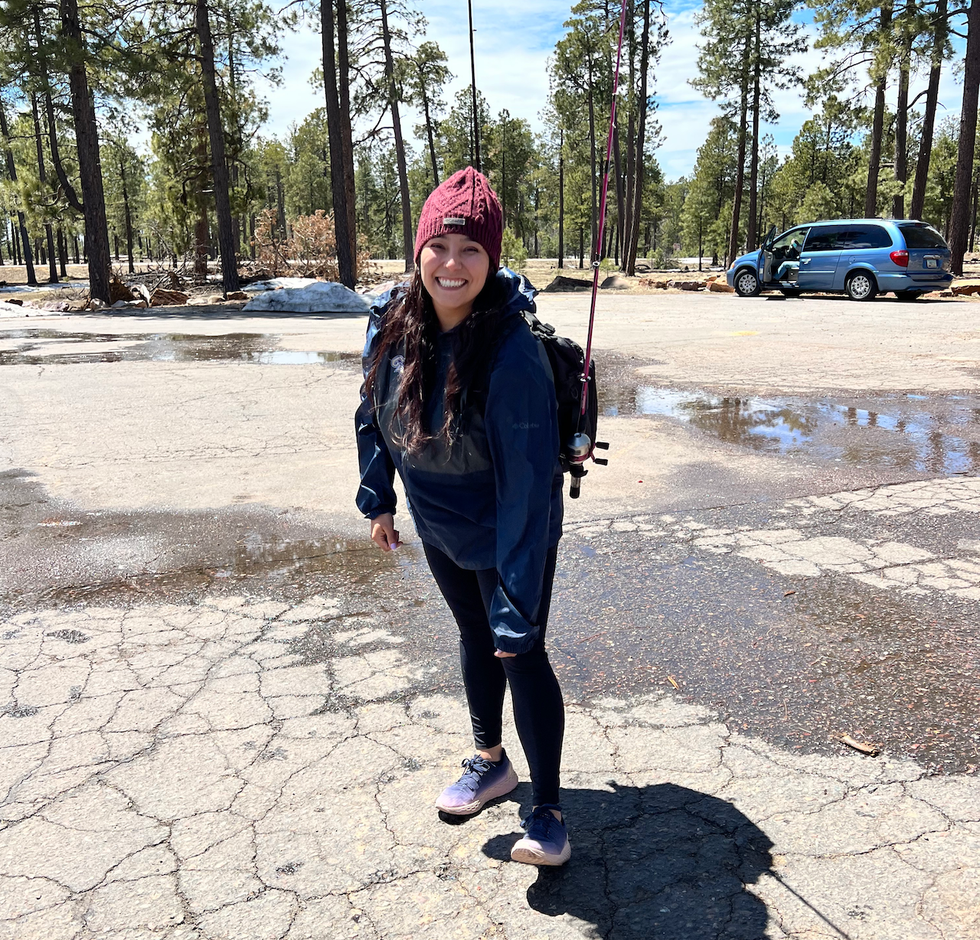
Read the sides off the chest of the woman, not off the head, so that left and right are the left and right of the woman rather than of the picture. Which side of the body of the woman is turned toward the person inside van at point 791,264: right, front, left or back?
back

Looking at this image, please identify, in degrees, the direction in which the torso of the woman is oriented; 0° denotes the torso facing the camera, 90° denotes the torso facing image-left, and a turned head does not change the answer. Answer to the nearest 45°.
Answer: approximately 45°

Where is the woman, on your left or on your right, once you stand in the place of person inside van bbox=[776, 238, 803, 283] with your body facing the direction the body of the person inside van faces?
on your left

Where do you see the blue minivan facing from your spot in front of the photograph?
facing away from the viewer and to the left of the viewer

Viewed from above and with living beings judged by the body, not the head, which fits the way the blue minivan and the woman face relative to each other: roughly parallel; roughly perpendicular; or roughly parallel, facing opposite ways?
roughly perpendicular

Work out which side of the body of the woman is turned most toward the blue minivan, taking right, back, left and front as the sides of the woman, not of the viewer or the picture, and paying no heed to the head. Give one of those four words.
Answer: back

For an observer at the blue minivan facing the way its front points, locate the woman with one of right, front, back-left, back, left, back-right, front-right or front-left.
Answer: back-left

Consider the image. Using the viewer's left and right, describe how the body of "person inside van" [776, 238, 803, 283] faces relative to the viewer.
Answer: facing to the left of the viewer
